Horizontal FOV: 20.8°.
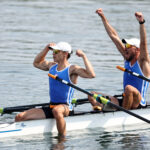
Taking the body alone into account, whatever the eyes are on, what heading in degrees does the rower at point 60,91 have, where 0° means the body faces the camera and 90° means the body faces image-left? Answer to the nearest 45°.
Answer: approximately 45°

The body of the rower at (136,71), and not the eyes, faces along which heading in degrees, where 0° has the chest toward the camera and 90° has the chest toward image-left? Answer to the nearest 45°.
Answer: approximately 45°
